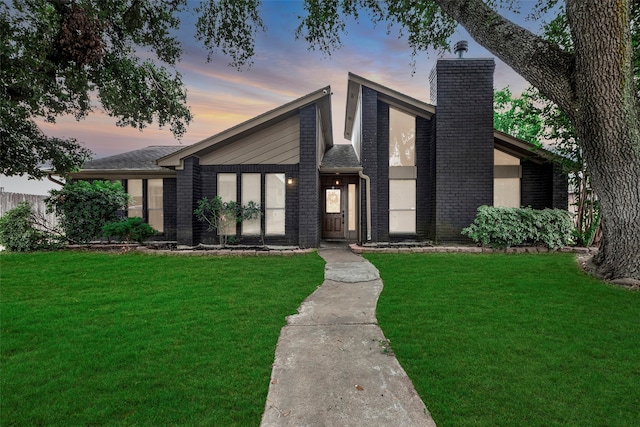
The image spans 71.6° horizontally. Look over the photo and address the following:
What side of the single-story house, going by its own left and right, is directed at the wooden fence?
right

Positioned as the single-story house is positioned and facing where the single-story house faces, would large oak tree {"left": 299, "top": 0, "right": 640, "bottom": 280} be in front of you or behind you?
in front

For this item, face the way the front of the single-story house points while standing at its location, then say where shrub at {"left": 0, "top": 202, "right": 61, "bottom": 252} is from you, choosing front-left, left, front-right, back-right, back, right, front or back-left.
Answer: right

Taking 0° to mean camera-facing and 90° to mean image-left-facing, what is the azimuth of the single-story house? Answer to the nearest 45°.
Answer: approximately 0°

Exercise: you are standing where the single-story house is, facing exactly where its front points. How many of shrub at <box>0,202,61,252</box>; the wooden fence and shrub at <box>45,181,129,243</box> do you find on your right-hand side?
3

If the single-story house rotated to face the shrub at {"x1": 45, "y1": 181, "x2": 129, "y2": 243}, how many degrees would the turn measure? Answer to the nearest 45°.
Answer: approximately 90° to its right

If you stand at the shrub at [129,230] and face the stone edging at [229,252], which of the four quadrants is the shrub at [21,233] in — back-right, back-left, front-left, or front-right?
back-right

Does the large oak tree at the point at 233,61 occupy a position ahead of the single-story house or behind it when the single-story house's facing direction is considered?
ahead
